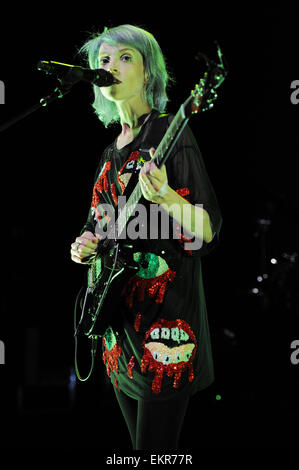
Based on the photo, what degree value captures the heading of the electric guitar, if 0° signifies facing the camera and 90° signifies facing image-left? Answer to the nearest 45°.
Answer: approximately 45°

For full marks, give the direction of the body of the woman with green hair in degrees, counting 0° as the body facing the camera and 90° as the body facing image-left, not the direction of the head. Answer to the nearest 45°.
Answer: approximately 45°

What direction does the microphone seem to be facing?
to the viewer's right

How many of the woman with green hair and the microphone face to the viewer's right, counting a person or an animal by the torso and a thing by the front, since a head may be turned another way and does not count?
1

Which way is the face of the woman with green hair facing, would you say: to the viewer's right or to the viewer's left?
to the viewer's left
